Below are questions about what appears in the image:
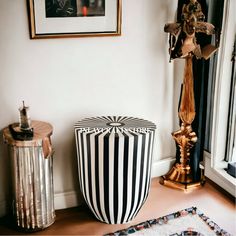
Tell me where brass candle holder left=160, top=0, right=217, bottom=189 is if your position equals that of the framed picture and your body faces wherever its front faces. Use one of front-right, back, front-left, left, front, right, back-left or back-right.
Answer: left

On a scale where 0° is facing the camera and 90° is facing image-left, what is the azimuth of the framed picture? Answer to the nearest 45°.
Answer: approximately 0°
